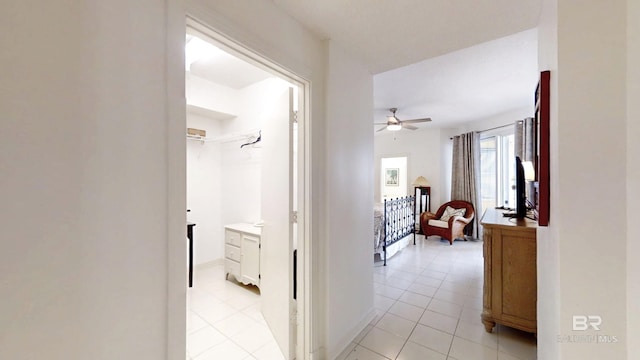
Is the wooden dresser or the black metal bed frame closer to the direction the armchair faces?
the black metal bed frame

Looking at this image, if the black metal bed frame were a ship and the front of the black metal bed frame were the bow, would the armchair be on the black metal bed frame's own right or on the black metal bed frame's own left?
on the black metal bed frame's own left

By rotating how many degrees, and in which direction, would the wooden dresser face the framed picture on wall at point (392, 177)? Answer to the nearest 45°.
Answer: approximately 45° to its right

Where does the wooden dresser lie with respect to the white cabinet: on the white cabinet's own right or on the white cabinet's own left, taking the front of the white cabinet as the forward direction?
on the white cabinet's own left

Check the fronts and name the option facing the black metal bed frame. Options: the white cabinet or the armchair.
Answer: the armchair

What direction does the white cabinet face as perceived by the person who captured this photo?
facing the viewer and to the left of the viewer

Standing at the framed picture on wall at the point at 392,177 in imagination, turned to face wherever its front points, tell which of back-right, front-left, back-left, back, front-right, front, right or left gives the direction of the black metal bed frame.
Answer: front

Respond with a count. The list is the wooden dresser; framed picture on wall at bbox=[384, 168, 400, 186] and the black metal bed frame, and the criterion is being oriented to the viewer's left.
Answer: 1

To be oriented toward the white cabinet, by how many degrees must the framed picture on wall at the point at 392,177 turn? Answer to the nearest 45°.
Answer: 0° — it already faces it

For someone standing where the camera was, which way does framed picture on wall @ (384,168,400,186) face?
facing the viewer

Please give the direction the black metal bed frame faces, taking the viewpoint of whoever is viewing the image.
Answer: facing the viewer and to the right of the viewer

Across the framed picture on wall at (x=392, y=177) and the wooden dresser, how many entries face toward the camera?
1

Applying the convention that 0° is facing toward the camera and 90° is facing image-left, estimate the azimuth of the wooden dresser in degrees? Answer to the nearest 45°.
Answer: approximately 90°

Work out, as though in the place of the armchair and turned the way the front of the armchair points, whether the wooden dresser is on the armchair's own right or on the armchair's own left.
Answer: on the armchair's own left

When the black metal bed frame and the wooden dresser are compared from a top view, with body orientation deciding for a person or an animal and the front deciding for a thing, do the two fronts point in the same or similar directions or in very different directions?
very different directions

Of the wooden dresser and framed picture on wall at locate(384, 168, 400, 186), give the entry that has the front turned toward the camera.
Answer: the framed picture on wall
